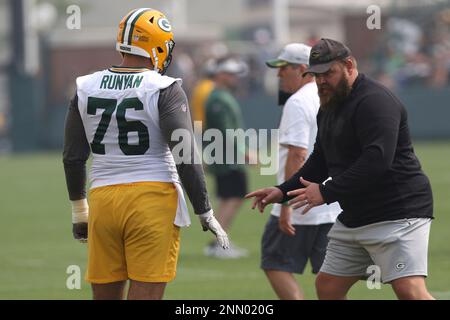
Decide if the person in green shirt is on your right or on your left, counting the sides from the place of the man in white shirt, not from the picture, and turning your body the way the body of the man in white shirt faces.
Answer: on your right

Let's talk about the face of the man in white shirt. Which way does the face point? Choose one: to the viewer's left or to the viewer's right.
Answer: to the viewer's left

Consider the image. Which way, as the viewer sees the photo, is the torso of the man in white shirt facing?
to the viewer's left

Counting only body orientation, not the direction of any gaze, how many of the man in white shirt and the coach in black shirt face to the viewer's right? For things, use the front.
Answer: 0

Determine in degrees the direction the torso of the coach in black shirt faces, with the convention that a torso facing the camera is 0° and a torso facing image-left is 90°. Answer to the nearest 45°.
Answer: approximately 45°

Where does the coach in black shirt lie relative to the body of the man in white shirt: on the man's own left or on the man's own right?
on the man's own left
